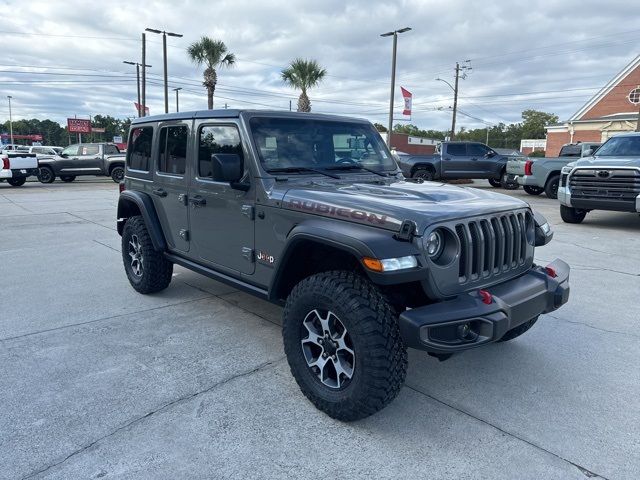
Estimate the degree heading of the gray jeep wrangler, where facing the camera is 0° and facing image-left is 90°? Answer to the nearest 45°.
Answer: approximately 315°

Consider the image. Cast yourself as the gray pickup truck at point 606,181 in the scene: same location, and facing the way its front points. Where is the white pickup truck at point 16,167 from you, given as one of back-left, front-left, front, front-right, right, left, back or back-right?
front-right

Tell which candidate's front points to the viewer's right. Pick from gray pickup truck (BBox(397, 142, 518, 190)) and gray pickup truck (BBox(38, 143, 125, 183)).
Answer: gray pickup truck (BBox(397, 142, 518, 190))

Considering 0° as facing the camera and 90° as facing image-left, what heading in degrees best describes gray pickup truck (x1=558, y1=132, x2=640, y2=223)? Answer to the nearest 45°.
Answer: approximately 45°

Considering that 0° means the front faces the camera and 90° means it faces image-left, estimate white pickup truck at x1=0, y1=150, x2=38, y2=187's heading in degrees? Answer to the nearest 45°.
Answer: approximately 135°

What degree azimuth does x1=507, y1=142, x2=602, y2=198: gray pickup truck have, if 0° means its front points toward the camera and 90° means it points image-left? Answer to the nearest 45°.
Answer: approximately 225°

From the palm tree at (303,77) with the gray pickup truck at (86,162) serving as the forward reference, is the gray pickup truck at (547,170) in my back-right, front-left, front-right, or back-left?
front-left

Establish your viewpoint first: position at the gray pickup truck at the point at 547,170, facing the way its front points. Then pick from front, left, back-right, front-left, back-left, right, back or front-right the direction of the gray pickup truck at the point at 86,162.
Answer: back-left

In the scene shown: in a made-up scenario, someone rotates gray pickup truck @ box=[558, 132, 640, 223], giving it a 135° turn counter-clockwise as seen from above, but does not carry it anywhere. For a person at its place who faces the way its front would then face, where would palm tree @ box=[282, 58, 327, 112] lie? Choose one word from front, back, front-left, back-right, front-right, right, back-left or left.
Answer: back-left

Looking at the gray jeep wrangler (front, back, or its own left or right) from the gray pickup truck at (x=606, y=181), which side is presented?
left

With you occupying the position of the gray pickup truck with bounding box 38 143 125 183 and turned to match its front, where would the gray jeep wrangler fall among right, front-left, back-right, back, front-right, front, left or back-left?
left
